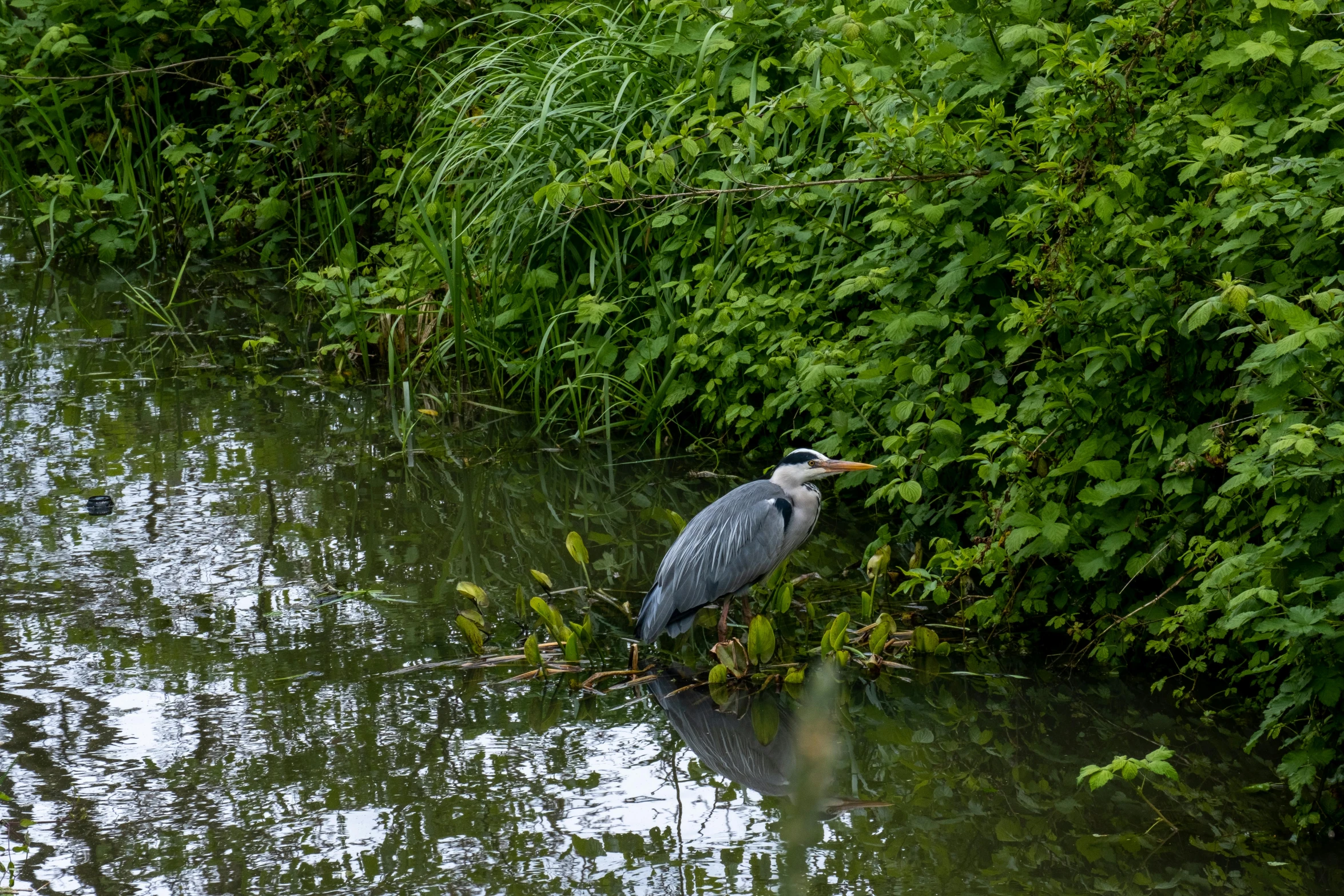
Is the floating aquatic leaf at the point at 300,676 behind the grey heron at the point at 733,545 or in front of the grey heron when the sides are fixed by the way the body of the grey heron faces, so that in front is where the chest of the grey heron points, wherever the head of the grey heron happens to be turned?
behind

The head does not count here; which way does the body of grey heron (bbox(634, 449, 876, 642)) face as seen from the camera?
to the viewer's right

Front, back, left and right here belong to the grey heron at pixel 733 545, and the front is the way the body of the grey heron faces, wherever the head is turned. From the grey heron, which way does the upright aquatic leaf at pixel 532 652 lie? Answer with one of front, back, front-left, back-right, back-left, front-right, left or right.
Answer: back-right

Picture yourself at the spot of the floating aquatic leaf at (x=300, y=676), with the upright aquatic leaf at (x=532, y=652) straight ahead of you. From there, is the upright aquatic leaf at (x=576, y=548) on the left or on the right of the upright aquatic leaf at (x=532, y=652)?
left

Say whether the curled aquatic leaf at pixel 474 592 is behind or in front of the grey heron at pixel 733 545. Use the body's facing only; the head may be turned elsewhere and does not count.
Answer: behind
